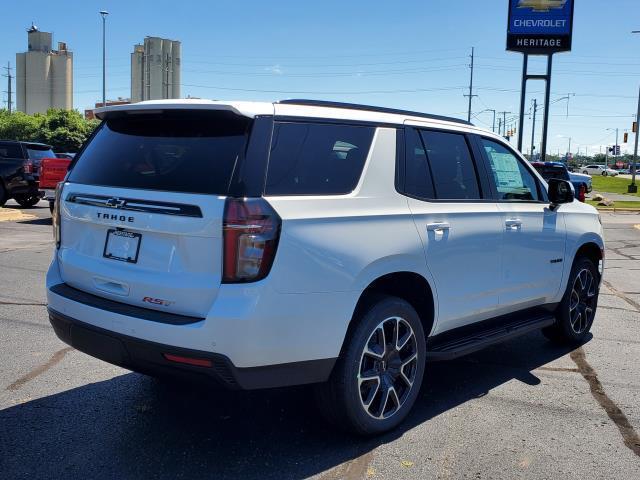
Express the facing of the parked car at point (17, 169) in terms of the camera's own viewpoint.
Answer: facing away from the viewer and to the left of the viewer

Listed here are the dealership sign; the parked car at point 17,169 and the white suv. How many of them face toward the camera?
1

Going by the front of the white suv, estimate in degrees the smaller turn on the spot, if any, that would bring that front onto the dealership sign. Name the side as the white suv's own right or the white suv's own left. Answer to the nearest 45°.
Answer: approximately 45° to the white suv's own left

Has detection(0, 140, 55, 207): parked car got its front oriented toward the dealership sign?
no

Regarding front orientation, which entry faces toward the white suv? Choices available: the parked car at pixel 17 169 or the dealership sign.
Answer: the dealership sign

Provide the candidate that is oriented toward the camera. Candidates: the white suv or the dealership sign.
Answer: the dealership sign

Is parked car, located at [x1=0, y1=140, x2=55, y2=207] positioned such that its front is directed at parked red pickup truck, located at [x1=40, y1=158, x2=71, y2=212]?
no

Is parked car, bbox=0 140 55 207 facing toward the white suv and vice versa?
no

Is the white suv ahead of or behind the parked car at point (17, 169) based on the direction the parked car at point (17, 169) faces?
behind

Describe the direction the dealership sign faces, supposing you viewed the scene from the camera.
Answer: facing the viewer

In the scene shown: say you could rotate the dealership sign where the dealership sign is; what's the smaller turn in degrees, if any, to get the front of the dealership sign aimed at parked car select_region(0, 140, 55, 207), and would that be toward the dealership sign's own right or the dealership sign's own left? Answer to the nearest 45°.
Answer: approximately 45° to the dealership sign's own right

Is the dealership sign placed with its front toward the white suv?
yes

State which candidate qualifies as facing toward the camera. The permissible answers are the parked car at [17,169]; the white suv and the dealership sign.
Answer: the dealership sign

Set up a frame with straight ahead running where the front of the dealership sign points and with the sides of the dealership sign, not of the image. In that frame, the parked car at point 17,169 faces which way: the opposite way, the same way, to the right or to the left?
to the right

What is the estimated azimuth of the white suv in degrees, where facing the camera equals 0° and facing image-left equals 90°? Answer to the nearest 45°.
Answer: approximately 225°

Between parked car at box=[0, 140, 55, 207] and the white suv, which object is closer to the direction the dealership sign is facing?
the white suv

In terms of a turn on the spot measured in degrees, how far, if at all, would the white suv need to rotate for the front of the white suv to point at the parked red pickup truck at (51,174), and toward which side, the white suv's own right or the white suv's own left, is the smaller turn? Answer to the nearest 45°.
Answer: approximately 90° to the white suv's own left
